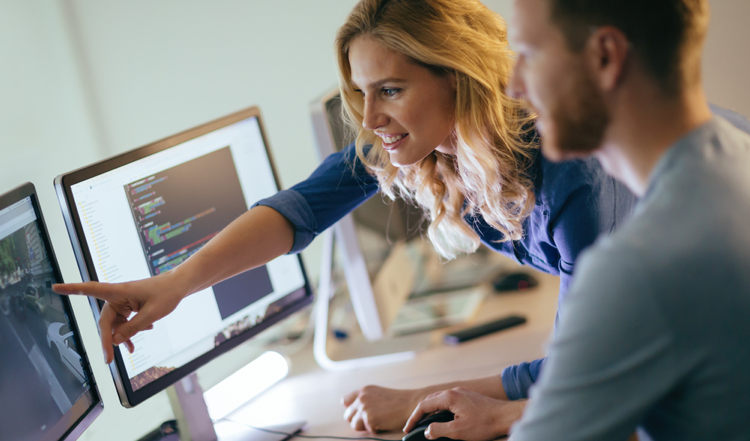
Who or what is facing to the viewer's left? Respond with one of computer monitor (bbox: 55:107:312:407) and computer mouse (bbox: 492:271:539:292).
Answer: the computer mouse

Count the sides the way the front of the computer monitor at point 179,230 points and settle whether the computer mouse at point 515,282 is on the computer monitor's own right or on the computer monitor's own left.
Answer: on the computer monitor's own left

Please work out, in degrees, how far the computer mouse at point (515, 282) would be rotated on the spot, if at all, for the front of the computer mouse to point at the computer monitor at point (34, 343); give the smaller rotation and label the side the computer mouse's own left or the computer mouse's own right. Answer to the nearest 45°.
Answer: approximately 45° to the computer mouse's own left

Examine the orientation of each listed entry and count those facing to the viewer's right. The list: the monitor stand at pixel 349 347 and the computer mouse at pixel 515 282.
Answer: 1

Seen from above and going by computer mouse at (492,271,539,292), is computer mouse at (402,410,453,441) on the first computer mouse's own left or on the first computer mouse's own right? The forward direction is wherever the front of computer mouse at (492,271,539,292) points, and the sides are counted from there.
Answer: on the first computer mouse's own left

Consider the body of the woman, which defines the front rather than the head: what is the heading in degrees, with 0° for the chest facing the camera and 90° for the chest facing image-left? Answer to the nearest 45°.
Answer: approximately 45°

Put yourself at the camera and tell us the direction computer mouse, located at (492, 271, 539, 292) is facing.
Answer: facing to the left of the viewer

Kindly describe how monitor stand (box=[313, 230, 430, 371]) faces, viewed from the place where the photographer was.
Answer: facing to the right of the viewer
